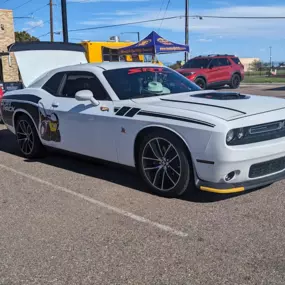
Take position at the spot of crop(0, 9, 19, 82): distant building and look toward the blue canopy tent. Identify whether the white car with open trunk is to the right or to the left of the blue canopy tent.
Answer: right

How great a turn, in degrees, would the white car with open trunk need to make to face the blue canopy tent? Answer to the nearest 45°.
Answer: approximately 135° to its left

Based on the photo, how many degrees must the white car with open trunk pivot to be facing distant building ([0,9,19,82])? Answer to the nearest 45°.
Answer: approximately 135° to its left

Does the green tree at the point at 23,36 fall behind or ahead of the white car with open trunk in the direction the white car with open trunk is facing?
behind

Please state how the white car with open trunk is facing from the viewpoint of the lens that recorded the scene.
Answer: facing the viewer and to the right of the viewer
